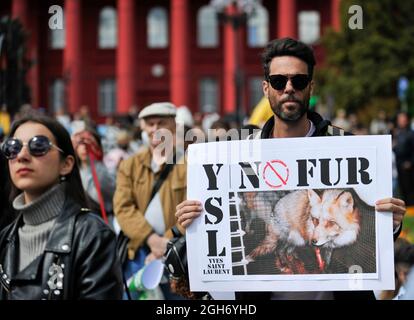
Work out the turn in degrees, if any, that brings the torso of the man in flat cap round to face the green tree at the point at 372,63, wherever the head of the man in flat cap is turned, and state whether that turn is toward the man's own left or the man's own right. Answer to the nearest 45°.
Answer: approximately 180°

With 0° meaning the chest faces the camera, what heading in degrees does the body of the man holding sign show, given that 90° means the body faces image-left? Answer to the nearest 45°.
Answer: approximately 0°

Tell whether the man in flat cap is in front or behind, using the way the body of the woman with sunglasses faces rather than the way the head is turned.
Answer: behind

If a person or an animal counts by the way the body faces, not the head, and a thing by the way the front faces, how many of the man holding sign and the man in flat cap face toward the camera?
2

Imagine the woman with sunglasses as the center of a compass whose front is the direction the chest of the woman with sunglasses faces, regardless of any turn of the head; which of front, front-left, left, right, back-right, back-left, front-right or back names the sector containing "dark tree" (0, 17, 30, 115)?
back-right

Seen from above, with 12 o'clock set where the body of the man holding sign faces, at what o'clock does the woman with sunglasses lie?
The woman with sunglasses is roughly at 3 o'clock from the man holding sign.

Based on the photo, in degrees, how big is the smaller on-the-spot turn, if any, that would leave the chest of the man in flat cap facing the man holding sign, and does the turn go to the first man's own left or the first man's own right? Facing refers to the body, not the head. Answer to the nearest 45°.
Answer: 0° — they already face them

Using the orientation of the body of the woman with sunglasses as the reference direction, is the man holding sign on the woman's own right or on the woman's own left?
on the woman's own left
